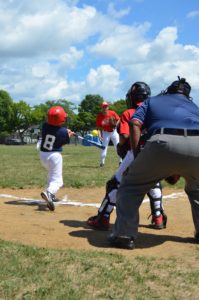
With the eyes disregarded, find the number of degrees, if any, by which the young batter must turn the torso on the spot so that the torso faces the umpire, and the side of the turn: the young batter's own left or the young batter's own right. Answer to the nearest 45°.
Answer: approximately 135° to the young batter's own right

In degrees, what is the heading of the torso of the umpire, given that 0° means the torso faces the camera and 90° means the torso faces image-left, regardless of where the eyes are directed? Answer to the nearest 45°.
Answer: approximately 180°

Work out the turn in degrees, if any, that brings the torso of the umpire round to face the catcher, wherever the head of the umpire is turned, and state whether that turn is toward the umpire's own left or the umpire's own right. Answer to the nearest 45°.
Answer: approximately 45° to the umpire's own left

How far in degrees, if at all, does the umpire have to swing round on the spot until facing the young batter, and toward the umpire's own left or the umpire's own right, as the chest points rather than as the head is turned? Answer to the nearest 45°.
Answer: approximately 45° to the umpire's own left

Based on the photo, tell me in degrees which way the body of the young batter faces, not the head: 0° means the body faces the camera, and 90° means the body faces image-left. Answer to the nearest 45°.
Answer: approximately 225°

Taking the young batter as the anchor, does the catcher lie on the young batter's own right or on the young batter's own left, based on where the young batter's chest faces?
on the young batter's own right
